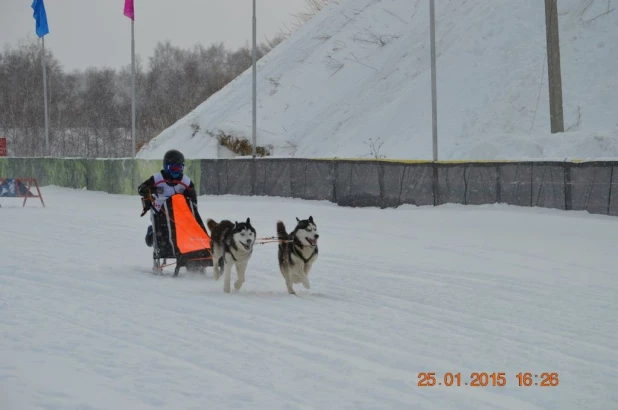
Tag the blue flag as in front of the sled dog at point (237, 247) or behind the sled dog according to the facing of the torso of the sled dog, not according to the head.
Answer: behind

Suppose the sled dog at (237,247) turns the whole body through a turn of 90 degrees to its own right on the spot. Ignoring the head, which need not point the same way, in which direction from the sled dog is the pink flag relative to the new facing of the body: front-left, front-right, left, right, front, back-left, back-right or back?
back-right

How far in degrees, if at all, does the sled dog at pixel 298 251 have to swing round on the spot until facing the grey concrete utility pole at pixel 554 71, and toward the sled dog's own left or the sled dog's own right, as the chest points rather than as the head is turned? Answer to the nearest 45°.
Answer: approximately 90° to the sled dog's own left

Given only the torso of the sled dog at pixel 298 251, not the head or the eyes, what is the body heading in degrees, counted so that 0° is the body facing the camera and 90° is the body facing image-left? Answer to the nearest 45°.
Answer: approximately 315°

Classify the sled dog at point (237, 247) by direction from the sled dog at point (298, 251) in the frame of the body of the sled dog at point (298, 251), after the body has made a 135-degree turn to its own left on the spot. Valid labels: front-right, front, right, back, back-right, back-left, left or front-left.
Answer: left

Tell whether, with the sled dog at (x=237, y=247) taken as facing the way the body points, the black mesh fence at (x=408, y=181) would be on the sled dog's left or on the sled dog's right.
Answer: on the sled dog's left

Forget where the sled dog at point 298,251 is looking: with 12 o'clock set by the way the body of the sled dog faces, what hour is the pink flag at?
The pink flag is roughly at 7 o'clock from the sled dog.

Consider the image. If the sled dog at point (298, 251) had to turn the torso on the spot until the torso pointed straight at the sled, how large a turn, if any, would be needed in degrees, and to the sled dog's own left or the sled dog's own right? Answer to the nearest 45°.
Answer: approximately 180°

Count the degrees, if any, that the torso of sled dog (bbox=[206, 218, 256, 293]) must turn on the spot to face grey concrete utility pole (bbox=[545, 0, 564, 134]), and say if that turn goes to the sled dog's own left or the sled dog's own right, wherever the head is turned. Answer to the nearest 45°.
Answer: approximately 90° to the sled dog's own left

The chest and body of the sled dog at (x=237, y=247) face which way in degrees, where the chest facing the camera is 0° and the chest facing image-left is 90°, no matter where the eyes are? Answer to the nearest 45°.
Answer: approximately 315°
